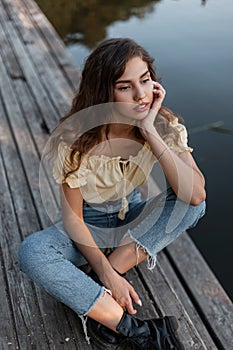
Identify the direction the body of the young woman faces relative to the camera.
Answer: toward the camera
